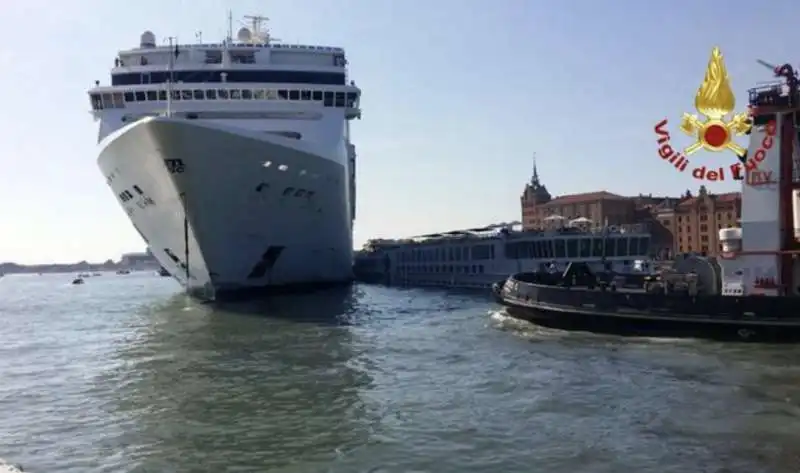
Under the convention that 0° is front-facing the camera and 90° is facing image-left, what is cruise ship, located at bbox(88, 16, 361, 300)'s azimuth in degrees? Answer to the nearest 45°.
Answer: approximately 0°
